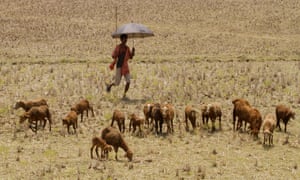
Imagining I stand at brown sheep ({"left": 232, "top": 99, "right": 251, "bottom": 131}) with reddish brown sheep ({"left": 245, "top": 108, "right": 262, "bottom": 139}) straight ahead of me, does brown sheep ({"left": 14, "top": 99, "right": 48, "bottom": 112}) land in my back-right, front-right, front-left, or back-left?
back-right

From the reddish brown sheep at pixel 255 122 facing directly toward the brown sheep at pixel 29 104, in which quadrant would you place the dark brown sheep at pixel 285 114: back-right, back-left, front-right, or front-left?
back-right

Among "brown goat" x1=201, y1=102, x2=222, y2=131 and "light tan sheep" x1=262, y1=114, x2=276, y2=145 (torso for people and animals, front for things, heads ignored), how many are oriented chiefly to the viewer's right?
0

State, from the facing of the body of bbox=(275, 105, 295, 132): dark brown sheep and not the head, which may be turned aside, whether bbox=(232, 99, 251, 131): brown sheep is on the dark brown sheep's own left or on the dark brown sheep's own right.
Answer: on the dark brown sheep's own right

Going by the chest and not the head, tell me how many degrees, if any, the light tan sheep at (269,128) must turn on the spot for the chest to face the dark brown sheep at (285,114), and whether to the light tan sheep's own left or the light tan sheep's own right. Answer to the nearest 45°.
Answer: approximately 180°

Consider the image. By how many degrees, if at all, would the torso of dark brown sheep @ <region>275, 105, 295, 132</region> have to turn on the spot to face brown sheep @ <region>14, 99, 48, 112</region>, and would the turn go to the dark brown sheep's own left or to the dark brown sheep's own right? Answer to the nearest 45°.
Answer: approximately 135° to the dark brown sheep's own right

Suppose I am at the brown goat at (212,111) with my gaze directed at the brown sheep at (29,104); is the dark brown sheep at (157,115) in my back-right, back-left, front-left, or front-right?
front-left

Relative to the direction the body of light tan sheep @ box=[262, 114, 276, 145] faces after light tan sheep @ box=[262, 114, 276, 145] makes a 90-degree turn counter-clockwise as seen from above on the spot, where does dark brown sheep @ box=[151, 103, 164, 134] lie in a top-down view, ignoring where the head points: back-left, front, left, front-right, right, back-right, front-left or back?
back

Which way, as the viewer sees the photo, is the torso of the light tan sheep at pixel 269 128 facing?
toward the camera

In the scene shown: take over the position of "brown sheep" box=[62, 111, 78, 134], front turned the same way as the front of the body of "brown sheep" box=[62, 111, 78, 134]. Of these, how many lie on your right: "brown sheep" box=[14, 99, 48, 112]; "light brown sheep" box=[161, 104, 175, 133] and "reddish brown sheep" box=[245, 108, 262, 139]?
1

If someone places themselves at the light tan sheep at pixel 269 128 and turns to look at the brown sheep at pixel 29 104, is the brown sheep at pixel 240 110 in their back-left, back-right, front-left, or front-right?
front-right

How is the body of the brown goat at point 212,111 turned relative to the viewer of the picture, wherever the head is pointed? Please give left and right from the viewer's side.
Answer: facing the viewer and to the left of the viewer

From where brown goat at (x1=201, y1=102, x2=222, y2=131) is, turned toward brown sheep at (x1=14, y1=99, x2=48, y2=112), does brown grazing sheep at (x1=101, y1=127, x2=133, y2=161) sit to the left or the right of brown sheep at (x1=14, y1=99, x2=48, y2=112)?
left
